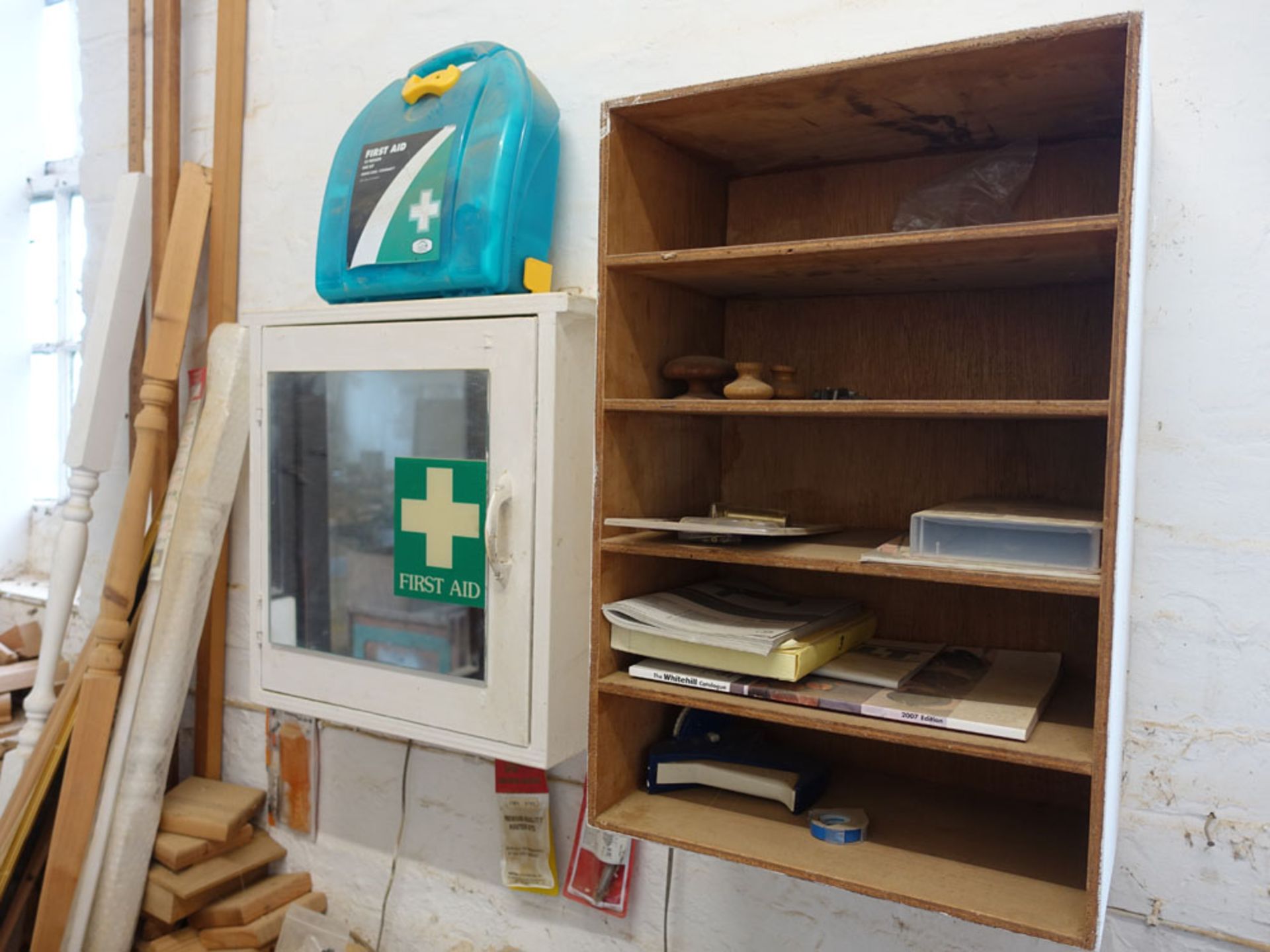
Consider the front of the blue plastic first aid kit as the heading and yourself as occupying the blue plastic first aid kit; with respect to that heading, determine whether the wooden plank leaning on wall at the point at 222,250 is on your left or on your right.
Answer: on your right

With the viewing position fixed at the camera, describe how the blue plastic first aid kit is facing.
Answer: facing the viewer and to the left of the viewer

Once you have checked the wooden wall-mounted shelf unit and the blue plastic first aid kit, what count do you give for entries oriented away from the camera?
0

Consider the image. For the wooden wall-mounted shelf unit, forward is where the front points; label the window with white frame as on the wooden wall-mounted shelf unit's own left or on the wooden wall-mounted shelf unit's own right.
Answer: on the wooden wall-mounted shelf unit's own right

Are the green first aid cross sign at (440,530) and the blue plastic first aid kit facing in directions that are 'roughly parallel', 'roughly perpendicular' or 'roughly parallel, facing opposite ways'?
roughly parallel

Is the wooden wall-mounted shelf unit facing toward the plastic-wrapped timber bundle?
no

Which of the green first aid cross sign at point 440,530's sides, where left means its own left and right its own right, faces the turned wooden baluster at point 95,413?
right

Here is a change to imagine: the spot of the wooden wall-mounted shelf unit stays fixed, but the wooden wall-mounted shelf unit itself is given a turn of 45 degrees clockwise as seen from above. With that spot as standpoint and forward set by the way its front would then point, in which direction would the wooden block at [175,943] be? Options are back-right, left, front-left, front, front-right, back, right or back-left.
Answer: front

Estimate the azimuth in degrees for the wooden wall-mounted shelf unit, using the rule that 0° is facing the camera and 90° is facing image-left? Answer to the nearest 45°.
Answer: approximately 45°

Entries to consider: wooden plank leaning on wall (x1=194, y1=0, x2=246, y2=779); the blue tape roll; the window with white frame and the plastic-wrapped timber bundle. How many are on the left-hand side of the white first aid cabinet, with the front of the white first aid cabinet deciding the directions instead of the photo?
1

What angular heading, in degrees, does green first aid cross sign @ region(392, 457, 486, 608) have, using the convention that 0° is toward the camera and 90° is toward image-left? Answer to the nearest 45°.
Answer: approximately 45°

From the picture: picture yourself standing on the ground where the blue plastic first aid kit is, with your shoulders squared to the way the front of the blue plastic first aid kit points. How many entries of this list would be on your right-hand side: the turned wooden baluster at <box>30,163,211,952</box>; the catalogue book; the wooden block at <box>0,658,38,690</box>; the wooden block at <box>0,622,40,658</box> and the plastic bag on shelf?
3

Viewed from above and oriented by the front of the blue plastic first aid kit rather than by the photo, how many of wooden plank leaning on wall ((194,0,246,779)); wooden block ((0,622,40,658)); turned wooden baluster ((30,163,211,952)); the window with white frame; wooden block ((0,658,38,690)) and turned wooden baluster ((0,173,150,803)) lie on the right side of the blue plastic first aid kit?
6

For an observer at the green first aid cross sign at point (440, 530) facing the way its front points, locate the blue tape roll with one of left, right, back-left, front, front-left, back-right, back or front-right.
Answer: left

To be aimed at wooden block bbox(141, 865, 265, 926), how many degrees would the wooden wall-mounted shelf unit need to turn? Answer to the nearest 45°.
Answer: approximately 45° to its right
